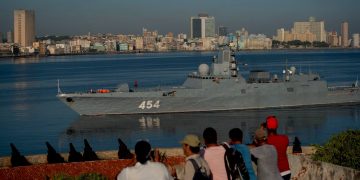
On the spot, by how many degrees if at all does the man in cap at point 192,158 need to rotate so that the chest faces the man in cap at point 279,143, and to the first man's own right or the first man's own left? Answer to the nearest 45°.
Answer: approximately 135° to the first man's own right

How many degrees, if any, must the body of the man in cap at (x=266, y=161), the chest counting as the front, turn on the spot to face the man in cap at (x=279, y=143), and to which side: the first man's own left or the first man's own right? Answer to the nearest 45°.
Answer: approximately 45° to the first man's own right

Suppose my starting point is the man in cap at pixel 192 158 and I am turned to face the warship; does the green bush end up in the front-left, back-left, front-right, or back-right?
front-right

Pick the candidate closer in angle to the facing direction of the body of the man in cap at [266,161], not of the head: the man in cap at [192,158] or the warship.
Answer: the warship

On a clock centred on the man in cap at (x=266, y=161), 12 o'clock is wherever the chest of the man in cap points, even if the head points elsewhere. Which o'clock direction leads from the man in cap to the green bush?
The green bush is roughly at 2 o'clock from the man in cap.

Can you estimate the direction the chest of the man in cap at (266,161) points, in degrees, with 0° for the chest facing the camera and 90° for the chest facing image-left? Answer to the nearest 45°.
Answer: approximately 135°

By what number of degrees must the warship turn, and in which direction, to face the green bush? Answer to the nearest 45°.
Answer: approximately 90° to its left

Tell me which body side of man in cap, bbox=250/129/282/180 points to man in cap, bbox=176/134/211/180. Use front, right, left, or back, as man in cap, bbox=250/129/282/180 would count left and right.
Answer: left

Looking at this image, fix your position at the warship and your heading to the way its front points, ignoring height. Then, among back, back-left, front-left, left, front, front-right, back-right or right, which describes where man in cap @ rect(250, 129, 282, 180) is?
left

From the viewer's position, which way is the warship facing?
facing to the left of the viewer

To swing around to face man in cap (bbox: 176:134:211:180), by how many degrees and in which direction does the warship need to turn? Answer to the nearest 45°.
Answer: approximately 90° to its left
